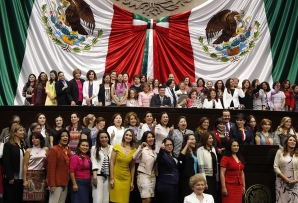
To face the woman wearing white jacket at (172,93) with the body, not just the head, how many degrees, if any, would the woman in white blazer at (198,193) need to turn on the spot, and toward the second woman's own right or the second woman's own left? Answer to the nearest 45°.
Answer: approximately 135° to the second woman's own left

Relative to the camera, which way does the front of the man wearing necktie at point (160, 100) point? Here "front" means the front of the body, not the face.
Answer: toward the camera

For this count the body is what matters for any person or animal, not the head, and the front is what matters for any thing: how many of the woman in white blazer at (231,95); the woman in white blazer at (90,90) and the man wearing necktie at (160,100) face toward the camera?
3

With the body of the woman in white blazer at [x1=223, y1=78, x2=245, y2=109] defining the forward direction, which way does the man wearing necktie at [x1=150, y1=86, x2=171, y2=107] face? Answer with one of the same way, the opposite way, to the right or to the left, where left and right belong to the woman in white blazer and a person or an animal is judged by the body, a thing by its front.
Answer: the same way

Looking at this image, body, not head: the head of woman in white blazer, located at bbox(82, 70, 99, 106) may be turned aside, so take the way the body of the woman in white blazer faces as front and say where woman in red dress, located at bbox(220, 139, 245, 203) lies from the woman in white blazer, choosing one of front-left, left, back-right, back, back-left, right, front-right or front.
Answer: front-left

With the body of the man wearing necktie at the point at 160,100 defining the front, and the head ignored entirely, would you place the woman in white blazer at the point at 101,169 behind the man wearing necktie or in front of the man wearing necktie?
in front

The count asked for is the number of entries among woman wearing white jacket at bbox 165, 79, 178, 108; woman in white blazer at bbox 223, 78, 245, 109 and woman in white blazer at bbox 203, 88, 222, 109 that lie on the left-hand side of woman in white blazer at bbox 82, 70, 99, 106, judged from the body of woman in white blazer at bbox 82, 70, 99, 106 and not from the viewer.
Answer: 3

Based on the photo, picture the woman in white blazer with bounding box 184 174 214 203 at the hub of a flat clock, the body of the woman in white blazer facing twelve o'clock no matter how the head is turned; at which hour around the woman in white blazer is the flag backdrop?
The flag backdrop is roughly at 7 o'clock from the woman in white blazer.

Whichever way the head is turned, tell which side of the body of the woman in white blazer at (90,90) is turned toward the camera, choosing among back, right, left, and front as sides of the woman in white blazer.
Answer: front

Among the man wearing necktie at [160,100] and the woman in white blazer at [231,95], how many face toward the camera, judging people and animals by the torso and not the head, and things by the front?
2

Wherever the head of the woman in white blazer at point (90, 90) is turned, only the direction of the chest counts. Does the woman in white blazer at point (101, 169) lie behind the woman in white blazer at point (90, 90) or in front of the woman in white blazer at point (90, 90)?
in front

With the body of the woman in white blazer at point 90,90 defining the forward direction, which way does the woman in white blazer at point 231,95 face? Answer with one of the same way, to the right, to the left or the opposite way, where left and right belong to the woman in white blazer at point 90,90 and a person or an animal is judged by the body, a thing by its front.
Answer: the same way

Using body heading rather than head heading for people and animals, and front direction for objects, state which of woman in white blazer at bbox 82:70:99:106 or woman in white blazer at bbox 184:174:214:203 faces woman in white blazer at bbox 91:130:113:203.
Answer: woman in white blazer at bbox 82:70:99:106

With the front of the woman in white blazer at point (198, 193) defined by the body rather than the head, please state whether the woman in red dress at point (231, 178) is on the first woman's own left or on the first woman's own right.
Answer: on the first woman's own left

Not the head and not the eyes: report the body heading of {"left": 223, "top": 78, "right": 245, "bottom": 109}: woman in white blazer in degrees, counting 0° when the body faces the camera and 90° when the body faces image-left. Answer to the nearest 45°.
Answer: approximately 0°

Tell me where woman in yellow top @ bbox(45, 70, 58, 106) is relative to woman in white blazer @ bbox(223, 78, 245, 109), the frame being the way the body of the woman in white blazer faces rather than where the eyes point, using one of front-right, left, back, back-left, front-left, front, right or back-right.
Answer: right
